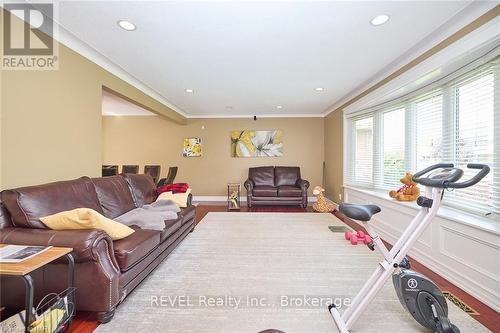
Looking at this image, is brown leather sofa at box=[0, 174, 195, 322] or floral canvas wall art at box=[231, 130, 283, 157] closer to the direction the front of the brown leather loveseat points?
the brown leather sofa

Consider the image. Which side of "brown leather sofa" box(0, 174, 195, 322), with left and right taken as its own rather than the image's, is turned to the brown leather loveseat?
left

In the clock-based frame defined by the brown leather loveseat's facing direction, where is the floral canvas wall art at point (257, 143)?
The floral canvas wall art is roughly at 5 o'clock from the brown leather loveseat.

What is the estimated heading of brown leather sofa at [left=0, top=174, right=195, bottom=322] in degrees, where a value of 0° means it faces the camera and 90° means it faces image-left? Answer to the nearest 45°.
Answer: approximately 315°

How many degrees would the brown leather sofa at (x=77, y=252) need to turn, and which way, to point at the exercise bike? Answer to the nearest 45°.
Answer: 0° — it already faces it

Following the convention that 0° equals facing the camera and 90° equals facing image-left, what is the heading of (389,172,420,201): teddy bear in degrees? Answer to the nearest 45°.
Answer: approximately 90°

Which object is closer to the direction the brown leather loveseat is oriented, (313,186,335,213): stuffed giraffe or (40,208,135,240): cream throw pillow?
the cream throw pillow
